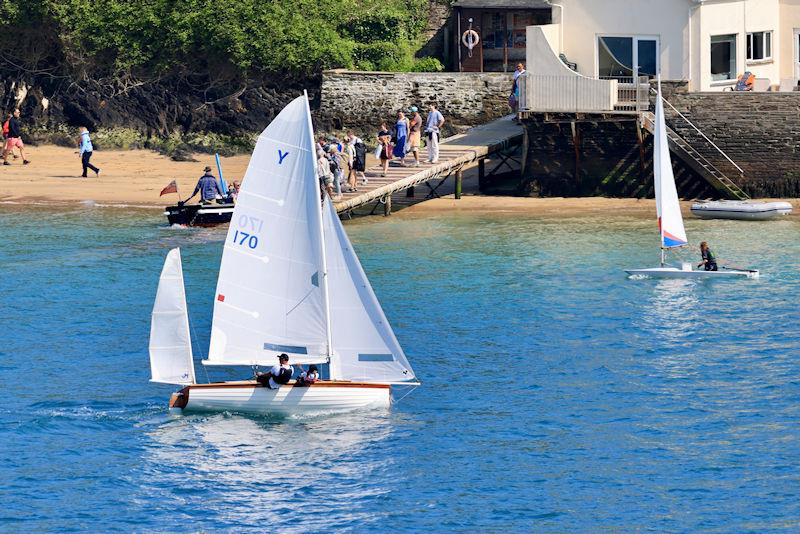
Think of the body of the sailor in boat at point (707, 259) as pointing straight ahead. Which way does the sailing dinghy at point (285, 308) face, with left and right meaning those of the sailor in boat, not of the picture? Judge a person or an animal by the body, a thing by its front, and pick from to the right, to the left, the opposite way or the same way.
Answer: the opposite way

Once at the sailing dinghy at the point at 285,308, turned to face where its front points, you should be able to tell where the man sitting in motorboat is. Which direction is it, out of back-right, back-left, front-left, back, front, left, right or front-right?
left

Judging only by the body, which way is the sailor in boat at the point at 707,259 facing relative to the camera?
to the viewer's left

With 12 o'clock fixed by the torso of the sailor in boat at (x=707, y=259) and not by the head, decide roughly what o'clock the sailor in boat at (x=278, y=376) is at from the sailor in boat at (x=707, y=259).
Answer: the sailor in boat at (x=278, y=376) is roughly at 10 o'clock from the sailor in boat at (x=707, y=259).

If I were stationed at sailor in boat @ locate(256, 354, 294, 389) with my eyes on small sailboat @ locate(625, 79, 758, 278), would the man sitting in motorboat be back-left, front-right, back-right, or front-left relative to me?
front-left

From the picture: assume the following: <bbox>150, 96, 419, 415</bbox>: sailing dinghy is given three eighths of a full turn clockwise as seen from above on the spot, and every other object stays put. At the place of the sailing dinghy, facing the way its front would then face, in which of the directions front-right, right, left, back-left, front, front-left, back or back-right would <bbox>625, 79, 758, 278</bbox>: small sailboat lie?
back

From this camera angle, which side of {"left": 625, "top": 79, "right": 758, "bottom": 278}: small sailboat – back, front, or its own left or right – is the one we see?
left

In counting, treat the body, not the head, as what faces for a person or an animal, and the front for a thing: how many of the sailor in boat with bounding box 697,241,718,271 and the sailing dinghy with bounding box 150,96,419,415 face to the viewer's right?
1

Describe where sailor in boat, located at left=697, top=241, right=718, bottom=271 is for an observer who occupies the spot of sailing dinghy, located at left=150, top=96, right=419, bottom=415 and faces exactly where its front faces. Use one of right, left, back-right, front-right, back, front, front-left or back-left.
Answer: front-left

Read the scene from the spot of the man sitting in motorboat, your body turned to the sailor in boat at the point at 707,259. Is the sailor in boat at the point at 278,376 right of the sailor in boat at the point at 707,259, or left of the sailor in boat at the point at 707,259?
right

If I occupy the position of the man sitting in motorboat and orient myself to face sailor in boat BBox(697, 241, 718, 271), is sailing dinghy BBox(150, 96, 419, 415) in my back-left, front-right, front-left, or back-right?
front-right

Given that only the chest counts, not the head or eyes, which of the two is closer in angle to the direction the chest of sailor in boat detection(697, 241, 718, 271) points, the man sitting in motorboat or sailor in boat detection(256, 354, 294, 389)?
the man sitting in motorboat

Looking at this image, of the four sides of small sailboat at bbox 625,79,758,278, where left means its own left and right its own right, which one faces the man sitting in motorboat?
front

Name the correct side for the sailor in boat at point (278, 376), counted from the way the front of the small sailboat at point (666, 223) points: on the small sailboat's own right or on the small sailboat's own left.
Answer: on the small sailboat's own left

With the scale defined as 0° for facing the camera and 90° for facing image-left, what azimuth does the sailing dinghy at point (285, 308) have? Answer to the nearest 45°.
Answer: approximately 270°
